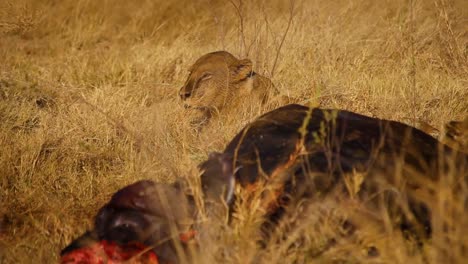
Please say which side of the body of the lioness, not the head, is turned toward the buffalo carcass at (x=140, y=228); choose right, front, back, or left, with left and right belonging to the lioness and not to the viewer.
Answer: left

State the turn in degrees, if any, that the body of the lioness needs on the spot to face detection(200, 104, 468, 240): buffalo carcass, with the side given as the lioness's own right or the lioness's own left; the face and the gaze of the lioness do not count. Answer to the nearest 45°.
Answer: approximately 90° to the lioness's own left

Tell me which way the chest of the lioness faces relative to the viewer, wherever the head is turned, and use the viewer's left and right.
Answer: facing to the left of the viewer
